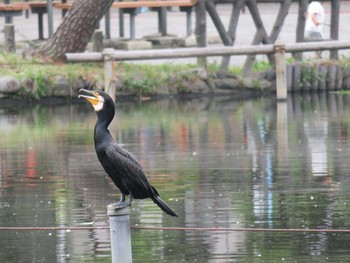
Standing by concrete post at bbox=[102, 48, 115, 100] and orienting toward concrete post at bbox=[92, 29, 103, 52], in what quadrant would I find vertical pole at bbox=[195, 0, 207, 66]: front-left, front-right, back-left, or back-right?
front-right

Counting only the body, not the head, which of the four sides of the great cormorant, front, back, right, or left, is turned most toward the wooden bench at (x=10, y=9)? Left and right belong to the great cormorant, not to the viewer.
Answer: right

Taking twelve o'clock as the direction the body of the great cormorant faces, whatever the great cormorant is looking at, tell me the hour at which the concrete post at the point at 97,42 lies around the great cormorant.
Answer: The concrete post is roughly at 3 o'clock from the great cormorant.

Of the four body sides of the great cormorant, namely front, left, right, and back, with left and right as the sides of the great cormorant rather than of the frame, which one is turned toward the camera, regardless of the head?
left

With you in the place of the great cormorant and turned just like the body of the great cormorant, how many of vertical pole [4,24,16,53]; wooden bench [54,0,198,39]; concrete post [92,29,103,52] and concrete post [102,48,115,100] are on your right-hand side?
4

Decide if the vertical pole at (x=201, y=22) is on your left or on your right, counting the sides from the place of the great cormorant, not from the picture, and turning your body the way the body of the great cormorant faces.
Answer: on your right

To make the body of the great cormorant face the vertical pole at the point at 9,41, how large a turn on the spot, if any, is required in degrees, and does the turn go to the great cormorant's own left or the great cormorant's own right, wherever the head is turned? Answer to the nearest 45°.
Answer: approximately 90° to the great cormorant's own right

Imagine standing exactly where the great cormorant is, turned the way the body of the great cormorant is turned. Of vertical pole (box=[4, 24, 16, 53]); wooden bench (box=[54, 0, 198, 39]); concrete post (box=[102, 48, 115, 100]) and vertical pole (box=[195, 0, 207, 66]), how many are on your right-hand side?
4

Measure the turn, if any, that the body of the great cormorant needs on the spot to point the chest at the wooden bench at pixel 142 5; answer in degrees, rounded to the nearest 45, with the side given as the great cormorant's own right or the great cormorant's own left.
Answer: approximately 90° to the great cormorant's own right

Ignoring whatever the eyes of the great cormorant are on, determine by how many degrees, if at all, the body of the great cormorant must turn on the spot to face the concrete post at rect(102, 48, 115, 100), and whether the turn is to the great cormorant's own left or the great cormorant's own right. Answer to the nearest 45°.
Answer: approximately 90° to the great cormorant's own right

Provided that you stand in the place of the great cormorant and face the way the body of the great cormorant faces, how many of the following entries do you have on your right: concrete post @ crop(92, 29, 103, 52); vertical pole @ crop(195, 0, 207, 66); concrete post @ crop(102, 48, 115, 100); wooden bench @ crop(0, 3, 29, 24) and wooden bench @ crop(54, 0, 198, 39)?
5

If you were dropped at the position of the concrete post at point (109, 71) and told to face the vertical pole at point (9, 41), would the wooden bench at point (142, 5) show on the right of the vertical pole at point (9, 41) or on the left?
right

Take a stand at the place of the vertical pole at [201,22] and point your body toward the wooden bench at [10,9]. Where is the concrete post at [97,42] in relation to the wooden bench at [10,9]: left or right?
left
